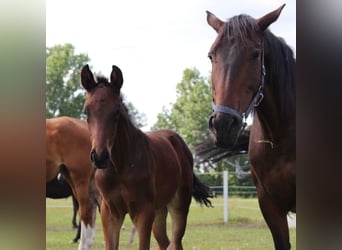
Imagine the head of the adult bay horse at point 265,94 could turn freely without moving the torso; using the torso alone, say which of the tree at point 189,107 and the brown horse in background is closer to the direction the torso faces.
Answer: the brown horse in background

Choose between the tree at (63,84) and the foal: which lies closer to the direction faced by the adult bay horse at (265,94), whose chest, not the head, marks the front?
the foal

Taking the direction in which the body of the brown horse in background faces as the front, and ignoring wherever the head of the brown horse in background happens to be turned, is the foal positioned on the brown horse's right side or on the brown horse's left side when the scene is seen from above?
on the brown horse's left side

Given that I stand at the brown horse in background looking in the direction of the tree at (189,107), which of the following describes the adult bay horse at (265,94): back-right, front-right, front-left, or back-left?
back-right

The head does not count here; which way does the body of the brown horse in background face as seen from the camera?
to the viewer's left

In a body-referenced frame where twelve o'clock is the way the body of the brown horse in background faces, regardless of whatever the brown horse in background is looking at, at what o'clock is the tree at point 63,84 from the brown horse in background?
The tree is roughly at 3 o'clock from the brown horse in background.

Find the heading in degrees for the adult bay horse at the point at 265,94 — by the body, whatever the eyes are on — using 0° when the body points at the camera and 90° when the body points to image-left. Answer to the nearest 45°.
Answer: approximately 45°

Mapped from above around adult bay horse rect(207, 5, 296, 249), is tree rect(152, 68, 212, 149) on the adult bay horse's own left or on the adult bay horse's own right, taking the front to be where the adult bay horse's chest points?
on the adult bay horse's own right

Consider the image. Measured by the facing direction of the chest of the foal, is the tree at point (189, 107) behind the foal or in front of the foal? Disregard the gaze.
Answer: behind

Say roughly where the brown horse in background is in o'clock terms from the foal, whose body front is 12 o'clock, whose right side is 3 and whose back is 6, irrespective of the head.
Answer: The brown horse in background is roughly at 4 o'clock from the foal.

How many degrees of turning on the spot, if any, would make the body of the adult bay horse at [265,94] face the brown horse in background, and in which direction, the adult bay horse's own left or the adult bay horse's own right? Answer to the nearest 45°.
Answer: approximately 90° to the adult bay horse's own right

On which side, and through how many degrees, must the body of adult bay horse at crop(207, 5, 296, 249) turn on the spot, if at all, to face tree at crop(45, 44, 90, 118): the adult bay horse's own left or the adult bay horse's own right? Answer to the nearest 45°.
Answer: approximately 90° to the adult bay horse's own right
